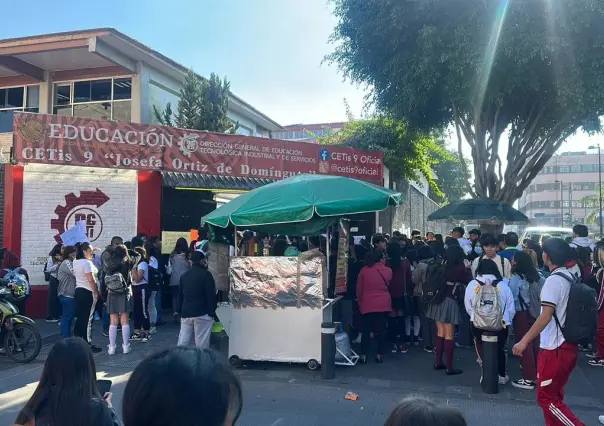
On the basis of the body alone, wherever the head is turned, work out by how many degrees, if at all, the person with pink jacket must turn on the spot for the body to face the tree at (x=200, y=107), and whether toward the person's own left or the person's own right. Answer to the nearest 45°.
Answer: approximately 45° to the person's own left

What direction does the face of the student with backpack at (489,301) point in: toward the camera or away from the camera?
away from the camera

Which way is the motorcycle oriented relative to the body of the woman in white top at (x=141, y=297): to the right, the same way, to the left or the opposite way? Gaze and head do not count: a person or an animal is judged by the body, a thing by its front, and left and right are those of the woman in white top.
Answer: the opposite way

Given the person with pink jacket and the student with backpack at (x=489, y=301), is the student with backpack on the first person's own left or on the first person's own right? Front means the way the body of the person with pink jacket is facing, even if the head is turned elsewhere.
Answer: on the first person's own right

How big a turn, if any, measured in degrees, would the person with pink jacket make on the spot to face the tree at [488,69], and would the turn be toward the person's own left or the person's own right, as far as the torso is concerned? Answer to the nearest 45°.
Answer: approximately 45° to the person's own right

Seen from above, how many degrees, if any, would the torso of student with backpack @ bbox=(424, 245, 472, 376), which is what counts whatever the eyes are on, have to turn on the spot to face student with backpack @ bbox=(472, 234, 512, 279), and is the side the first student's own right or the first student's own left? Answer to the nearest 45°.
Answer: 0° — they already face them

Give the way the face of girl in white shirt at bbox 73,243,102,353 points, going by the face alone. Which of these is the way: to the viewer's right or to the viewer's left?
to the viewer's right

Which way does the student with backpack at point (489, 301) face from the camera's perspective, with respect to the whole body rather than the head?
away from the camera

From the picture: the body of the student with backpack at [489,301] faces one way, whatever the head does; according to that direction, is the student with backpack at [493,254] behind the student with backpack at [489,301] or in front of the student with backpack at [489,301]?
in front

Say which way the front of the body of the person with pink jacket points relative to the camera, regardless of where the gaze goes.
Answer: away from the camera
